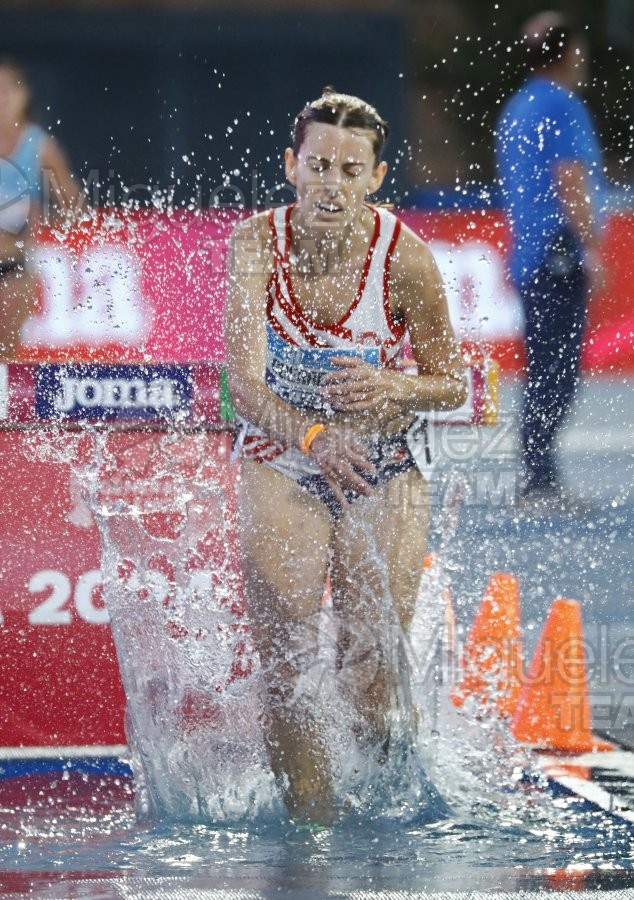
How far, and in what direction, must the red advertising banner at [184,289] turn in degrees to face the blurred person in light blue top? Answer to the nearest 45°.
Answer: approximately 45° to its right

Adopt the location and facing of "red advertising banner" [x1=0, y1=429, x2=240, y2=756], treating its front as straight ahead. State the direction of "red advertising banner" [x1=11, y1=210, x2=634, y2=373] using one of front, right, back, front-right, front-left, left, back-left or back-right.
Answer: back

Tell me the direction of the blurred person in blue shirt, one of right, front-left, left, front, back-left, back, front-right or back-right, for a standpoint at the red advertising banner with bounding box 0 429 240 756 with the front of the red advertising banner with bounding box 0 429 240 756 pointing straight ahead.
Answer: back-left

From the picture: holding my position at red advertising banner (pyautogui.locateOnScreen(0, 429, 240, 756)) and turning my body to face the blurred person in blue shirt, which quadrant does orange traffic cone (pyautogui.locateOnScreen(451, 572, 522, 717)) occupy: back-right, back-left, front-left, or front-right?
front-right

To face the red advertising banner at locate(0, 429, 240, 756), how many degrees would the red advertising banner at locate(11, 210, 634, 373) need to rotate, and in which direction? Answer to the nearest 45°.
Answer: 0° — it already faces it

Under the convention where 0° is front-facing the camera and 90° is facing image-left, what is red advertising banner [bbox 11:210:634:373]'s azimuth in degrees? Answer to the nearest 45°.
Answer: approximately 0°

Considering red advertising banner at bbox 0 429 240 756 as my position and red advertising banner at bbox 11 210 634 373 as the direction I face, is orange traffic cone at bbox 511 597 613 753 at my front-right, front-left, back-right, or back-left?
front-right

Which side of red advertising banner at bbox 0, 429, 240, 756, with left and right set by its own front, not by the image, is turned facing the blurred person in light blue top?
back

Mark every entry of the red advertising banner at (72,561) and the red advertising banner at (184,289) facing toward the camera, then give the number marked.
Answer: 2

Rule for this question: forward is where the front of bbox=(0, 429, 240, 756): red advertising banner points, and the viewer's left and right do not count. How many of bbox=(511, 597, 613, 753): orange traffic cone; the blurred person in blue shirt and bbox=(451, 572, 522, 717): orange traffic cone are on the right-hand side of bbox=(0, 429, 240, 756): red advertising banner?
0

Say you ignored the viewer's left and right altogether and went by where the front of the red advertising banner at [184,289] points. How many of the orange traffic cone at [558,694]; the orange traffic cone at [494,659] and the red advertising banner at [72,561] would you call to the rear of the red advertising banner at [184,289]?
0

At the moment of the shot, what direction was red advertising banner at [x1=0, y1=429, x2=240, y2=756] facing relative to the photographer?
facing the viewer

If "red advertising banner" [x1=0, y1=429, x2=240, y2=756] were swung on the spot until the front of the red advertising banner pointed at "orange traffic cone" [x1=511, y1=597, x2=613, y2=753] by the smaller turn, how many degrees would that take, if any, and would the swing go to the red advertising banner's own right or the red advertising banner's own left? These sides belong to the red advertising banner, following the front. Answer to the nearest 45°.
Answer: approximately 90° to the red advertising banner's own left

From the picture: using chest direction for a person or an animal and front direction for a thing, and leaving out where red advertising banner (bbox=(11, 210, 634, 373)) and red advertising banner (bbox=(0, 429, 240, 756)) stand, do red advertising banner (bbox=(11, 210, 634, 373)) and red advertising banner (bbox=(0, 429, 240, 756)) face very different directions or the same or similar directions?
same or similar directions

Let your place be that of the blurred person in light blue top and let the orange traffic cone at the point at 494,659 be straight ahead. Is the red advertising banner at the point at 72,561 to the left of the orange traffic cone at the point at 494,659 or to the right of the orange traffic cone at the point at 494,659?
right

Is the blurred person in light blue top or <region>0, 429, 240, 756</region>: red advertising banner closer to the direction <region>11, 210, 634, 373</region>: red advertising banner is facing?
the red advertising banner
